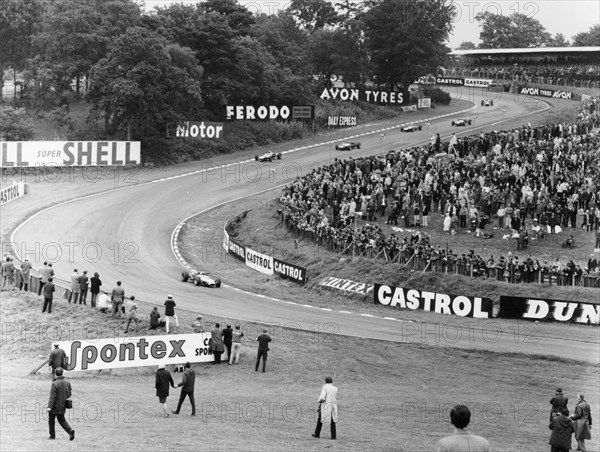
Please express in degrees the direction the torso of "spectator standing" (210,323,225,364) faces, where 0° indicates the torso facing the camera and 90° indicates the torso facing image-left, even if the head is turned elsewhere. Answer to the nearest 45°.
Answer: approximately 180°

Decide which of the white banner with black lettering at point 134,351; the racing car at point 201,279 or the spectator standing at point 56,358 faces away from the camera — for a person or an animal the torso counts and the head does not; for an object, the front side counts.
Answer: the spectator standing

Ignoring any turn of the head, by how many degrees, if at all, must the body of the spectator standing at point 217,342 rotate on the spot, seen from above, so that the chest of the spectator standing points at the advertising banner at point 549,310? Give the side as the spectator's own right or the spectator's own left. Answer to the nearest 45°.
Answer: approximately 45° to the spectator's own right

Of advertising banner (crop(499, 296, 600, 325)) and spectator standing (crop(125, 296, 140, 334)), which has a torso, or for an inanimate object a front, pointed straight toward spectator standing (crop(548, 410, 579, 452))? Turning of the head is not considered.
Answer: the advertising banner

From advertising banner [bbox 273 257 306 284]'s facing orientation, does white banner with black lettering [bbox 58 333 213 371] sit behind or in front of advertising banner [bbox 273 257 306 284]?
in front

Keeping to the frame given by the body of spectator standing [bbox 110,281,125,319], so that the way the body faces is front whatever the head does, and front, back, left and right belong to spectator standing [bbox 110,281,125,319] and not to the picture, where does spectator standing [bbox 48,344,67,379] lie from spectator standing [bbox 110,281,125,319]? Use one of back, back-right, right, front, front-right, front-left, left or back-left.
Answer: back

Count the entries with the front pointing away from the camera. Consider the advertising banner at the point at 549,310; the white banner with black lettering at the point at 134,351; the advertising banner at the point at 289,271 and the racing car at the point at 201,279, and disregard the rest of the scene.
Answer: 0

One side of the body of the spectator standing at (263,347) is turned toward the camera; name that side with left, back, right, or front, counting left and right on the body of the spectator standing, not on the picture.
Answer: back

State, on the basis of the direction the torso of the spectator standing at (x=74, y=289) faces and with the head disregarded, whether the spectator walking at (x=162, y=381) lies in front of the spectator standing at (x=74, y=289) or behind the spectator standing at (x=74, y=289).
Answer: behind

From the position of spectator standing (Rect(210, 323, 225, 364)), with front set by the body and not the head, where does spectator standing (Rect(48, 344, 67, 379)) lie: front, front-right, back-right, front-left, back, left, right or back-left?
back-left

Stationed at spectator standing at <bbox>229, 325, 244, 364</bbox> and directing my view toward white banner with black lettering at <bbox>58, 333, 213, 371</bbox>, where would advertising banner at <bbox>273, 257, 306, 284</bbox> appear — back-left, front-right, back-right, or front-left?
back-right

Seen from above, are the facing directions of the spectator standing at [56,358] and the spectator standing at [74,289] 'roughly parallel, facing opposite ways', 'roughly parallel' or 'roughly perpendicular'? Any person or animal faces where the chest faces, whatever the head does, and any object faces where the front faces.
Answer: roughly parallel

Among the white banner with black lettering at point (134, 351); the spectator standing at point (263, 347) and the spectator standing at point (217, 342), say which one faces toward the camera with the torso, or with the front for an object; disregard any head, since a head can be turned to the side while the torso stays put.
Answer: the white banner with black lettering

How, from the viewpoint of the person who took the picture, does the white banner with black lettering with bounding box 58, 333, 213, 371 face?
facing the viewer

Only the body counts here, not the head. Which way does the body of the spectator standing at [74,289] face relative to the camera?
away from the camera

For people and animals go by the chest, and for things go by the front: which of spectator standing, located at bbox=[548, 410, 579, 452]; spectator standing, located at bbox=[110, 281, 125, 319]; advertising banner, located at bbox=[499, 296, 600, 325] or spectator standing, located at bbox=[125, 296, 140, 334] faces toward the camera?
the advertising banner

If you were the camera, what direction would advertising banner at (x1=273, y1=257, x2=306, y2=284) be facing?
facing the viewer and to the left of the viewer

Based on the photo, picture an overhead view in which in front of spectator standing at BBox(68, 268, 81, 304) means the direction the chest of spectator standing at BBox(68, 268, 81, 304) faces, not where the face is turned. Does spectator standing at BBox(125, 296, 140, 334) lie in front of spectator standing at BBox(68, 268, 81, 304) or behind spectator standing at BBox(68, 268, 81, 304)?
behind

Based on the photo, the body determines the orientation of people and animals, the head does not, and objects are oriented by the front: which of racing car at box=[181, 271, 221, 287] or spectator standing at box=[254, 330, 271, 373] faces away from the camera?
the spectator standing
